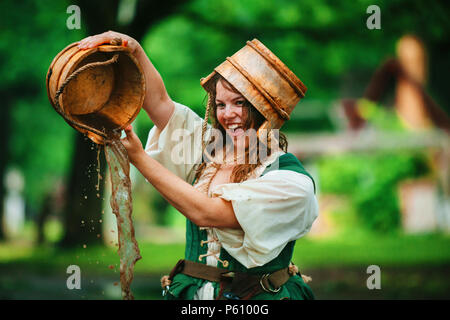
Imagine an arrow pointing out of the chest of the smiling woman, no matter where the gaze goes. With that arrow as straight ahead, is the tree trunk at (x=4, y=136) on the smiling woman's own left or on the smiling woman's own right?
on the smiling woman's own right

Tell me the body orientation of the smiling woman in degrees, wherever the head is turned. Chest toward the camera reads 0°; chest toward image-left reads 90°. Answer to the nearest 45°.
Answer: approximately 45°
